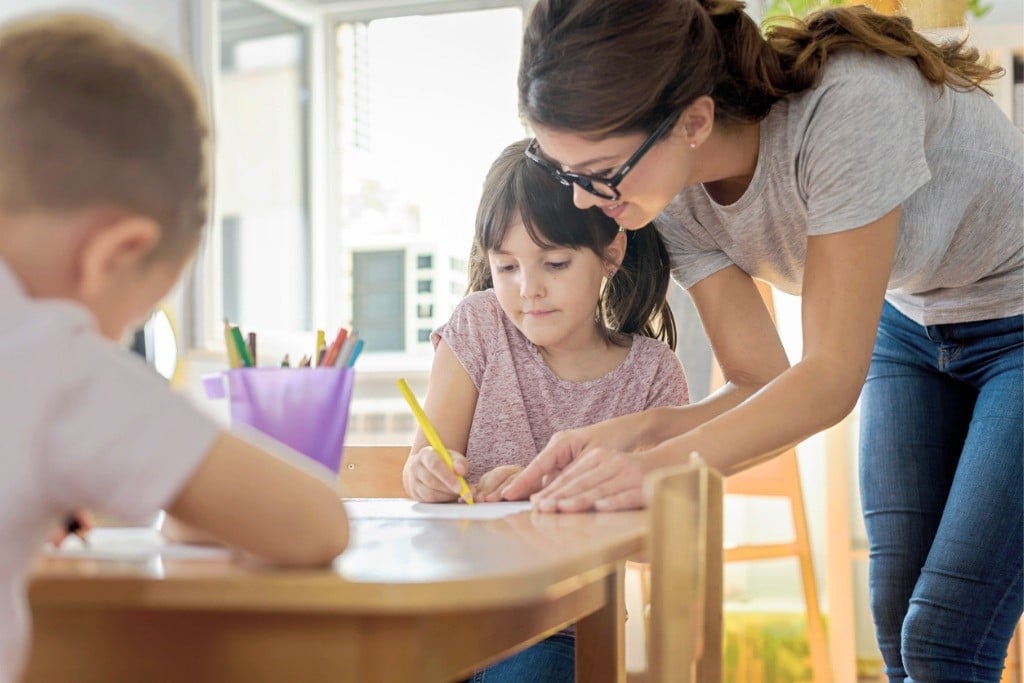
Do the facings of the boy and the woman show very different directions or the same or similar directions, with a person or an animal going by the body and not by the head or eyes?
very different directions

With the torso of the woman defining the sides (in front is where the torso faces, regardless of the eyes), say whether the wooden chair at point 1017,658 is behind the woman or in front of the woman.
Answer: behind

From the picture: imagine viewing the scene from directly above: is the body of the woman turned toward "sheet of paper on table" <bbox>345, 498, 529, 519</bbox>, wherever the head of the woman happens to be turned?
yes

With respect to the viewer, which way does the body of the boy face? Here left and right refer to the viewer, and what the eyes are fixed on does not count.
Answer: facing away from the viewer and to the right of the viewer

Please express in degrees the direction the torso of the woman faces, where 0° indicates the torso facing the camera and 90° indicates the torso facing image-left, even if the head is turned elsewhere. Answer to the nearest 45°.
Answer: approximately 45°

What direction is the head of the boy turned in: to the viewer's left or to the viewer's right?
to the viewer's right

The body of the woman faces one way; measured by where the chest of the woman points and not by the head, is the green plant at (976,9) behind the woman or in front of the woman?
behind
